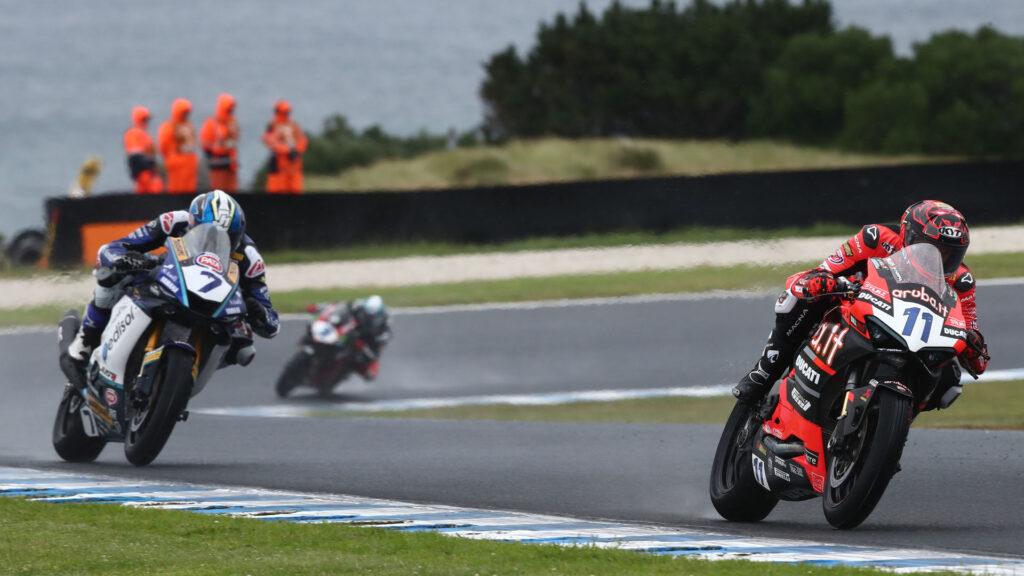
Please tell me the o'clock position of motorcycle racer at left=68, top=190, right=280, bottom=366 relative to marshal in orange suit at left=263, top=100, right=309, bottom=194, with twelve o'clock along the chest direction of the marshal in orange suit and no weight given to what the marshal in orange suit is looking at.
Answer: The motorcycle racer is roughly at 12 o'clock from the marshal in orange suit.

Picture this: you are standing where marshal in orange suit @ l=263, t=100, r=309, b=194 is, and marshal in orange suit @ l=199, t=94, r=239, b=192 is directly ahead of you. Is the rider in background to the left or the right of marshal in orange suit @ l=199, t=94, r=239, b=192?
left

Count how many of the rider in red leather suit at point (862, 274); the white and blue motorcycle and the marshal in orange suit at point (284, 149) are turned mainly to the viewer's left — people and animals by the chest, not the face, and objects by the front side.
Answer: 0

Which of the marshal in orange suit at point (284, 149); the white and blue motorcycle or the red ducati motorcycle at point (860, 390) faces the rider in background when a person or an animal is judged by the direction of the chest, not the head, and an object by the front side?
the marshal in orange suit

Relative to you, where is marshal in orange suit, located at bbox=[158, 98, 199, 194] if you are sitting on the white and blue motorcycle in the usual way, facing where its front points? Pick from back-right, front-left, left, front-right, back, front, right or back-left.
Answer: back-left

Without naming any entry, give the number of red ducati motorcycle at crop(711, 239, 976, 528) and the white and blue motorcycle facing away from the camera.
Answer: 0

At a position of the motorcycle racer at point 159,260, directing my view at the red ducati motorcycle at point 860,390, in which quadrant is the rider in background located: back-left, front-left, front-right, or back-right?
back-left

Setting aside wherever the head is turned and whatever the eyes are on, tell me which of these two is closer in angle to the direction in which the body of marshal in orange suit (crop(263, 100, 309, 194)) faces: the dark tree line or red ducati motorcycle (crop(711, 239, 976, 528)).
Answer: the red ducati motorcycle

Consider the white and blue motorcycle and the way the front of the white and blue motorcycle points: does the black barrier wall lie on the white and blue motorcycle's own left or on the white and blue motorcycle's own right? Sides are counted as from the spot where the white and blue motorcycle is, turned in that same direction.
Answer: on the white and blue motorcycle's own left

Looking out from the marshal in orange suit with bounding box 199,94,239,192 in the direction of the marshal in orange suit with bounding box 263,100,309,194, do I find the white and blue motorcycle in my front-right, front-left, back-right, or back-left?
back-right
